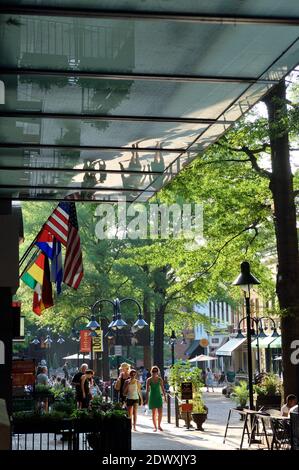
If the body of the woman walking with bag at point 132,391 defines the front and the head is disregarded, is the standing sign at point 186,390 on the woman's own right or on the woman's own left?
on the woman's own left

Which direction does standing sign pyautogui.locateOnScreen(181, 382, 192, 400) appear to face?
toward the camera

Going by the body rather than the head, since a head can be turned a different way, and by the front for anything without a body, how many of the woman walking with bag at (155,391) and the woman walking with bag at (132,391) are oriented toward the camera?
2

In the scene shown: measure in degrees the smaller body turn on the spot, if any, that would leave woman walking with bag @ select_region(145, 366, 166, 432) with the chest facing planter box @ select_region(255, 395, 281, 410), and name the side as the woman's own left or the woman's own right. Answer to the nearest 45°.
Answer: approximately 90° to the woman's own left

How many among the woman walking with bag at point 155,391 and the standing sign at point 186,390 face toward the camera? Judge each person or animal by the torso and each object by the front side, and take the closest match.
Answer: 2

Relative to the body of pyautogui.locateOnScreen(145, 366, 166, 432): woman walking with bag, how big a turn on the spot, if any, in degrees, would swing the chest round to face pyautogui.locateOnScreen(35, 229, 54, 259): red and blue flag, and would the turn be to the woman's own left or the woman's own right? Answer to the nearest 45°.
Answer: approximately 45° to the woman's own right

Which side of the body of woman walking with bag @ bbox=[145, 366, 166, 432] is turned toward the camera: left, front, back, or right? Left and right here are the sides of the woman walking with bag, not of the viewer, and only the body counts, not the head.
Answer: front

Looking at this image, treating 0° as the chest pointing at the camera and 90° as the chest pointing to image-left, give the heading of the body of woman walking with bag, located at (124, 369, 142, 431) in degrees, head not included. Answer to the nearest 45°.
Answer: approximately 0°

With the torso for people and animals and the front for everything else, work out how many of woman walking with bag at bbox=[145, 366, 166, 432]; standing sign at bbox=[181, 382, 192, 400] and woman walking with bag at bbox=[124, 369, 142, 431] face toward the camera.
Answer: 3
